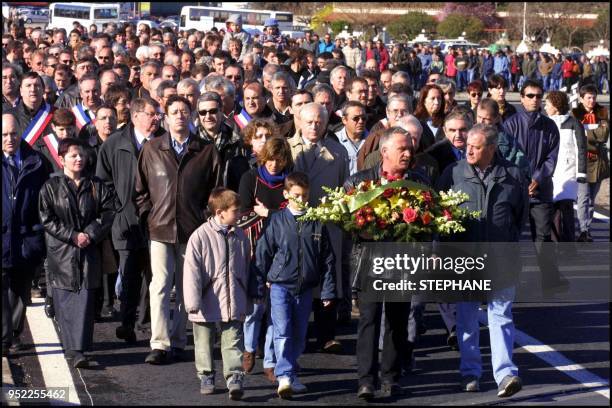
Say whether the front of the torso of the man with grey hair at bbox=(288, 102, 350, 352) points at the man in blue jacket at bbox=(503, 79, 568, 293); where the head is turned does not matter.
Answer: no

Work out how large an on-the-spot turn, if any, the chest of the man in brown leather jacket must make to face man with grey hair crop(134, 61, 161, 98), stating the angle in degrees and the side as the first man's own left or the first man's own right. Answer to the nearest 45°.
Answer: approximately 180°

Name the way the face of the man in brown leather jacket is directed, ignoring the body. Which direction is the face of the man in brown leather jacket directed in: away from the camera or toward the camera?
toward the camera

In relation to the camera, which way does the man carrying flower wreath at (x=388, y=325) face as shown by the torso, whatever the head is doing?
toward the camera

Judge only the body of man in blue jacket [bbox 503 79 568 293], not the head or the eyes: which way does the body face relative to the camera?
toward the camera

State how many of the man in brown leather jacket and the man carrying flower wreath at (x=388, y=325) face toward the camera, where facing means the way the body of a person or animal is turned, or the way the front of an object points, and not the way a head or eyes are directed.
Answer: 2

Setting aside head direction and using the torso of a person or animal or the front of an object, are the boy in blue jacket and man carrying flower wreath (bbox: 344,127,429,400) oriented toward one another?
no

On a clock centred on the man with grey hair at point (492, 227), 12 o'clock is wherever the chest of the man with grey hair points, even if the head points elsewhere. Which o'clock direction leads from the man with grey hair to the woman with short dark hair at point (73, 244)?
The woman with short dark hair is roughly at 3 o'clock from the man with grey hair.

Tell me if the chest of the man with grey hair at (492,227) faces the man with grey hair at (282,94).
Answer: no

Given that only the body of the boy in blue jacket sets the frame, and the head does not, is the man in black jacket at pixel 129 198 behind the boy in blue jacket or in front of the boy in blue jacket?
behind

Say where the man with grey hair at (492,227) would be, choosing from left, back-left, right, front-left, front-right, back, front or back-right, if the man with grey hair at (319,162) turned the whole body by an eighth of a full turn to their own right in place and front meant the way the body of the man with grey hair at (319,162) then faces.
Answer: left

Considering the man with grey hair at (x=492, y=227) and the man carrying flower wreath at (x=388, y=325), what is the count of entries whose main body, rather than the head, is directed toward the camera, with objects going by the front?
2

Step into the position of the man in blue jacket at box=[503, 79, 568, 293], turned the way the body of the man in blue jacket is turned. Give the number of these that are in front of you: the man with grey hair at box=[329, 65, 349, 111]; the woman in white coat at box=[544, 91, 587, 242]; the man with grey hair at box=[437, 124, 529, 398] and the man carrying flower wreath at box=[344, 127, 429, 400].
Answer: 2

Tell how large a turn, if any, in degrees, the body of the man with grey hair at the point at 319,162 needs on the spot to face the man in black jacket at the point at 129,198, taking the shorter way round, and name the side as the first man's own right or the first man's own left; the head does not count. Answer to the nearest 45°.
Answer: approximately 90° to the first man's own right

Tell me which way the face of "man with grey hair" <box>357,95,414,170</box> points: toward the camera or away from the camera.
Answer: toward the camera

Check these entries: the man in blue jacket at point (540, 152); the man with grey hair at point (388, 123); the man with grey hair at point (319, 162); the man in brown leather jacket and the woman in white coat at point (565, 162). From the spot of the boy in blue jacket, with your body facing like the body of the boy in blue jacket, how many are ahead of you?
0

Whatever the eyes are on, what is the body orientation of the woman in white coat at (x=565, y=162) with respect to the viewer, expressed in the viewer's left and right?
facing the viewer and to the left of the viewer
